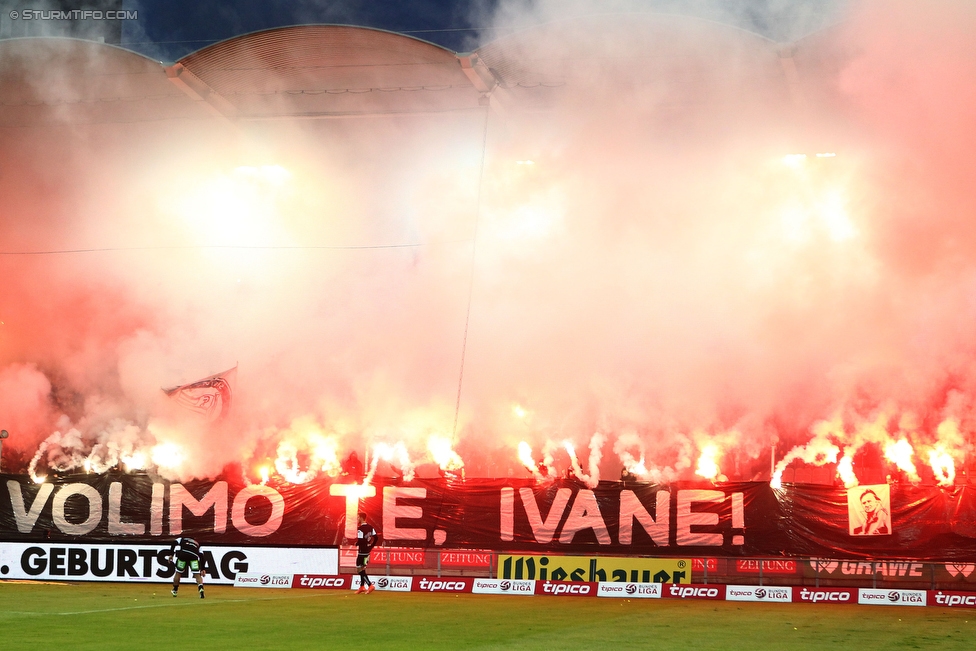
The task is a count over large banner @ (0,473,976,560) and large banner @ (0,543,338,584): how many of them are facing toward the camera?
2

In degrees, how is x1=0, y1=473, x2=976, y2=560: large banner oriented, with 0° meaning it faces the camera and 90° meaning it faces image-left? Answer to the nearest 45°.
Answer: approximately 0°

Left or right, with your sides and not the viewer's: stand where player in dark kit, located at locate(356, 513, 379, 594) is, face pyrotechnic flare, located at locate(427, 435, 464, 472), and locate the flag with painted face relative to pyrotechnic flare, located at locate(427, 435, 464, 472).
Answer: left

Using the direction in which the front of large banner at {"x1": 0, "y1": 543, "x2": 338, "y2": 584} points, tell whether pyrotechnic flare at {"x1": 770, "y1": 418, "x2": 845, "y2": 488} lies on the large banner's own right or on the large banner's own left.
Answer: on the large banner's own left

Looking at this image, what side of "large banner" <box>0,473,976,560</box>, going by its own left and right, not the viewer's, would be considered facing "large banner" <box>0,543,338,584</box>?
right

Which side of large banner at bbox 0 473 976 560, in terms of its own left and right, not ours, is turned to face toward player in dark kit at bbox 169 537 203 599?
right

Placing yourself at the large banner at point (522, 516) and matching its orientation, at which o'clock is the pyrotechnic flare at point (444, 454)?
The pyrotechnic flare is roughly at 5 o'clock from the large banner.

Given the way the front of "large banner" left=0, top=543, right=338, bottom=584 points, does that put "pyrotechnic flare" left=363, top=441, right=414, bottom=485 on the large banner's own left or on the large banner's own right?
on the large banner's own left
